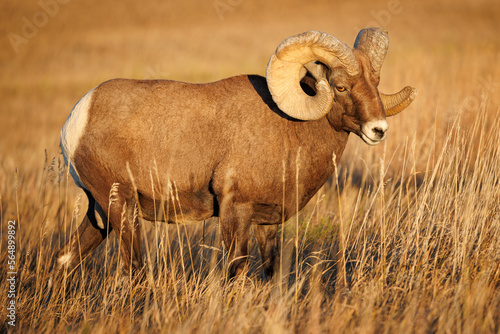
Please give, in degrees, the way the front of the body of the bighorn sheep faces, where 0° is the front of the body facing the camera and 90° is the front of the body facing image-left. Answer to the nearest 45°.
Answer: approximately 270°
